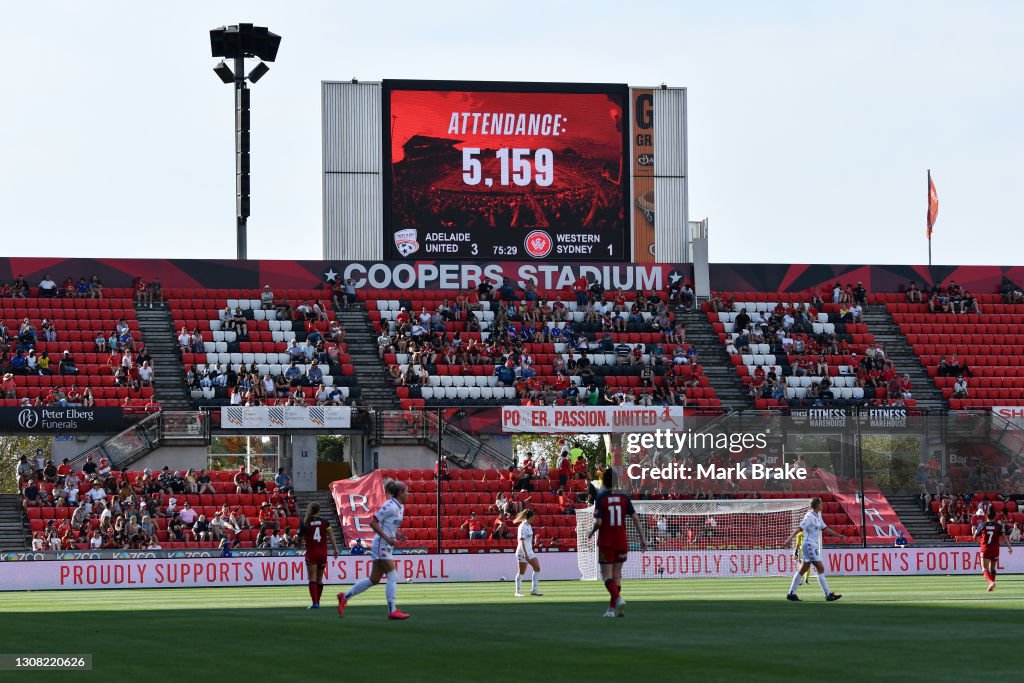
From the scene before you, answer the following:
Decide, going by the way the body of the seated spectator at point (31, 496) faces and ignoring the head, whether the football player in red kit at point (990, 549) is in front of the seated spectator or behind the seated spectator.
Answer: in front

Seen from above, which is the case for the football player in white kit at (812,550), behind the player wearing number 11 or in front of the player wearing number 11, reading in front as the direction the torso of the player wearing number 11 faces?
in front

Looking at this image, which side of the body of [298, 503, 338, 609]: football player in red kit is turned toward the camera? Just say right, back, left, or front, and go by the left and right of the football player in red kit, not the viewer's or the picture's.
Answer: back

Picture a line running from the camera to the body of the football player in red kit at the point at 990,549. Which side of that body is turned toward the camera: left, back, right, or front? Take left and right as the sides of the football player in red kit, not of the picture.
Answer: back

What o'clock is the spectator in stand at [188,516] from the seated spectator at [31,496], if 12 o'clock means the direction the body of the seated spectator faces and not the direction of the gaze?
The spectator in stand is roughly at 10 o'clock from the seated spectator.

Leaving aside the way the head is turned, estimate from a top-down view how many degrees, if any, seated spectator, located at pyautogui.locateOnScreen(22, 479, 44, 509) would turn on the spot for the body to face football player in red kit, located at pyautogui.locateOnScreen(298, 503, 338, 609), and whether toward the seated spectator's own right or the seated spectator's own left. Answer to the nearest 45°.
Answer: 0° — they already face them

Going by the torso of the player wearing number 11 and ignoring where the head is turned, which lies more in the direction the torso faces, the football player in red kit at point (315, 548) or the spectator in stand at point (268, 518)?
the spectator in stand

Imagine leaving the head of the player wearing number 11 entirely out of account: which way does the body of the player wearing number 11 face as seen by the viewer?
away from the camera

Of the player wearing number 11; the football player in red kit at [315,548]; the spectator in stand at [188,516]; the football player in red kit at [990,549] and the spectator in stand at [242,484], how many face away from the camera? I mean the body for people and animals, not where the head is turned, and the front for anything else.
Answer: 3

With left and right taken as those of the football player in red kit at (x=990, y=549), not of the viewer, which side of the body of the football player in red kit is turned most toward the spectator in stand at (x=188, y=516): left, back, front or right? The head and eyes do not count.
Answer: left
